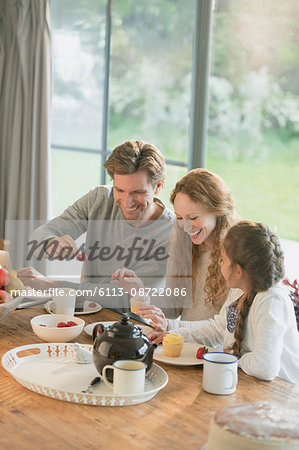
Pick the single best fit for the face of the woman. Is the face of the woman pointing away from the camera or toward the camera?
toward the camera

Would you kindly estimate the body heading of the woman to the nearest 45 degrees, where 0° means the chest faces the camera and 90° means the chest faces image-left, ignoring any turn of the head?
approximately 45°

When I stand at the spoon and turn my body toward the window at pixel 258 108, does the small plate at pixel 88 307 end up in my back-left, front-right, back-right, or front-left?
front-left

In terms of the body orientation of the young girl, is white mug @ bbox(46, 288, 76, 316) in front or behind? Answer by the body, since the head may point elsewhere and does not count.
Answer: in front

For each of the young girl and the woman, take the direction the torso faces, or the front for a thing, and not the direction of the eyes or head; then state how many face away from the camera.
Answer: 0

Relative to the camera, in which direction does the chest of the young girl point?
to the viewer's left

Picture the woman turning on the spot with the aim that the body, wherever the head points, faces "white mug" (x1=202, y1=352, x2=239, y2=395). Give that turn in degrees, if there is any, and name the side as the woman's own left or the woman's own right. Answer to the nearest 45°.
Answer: approximately 45° to the woman's own left
